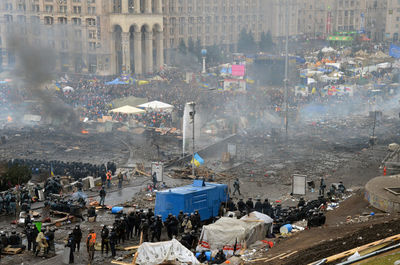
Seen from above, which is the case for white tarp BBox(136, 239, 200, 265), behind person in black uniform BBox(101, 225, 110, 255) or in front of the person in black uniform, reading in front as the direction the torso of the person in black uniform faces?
behind

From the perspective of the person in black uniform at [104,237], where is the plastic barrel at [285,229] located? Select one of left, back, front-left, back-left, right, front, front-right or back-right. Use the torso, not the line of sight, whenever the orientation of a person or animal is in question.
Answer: right

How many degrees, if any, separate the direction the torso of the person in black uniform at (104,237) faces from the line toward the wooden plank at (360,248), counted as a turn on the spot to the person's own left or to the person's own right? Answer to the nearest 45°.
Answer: approximately 135° to the person's own right

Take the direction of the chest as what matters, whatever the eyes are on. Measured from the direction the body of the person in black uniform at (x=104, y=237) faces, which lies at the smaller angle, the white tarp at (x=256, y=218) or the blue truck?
the blue truck

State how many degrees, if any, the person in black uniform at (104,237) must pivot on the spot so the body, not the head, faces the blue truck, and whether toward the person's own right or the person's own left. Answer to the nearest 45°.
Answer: approximately 45° to the person's own right

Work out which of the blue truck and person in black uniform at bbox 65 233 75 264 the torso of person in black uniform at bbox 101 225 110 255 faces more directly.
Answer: the blue truck

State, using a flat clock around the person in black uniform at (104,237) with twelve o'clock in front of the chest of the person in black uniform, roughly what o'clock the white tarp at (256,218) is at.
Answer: The white tarp is roughly at 3 o'clock from the person in black uniform.

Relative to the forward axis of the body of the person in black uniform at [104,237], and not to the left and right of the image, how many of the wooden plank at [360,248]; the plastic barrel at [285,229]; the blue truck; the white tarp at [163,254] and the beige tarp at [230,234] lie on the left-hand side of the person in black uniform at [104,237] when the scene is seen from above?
0

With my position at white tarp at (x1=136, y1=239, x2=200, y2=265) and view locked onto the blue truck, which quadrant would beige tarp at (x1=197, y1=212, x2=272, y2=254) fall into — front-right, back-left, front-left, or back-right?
front-right

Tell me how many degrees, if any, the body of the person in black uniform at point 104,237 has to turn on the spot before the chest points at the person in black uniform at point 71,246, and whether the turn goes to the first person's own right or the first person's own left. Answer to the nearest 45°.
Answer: approximately 135° to the first person's own left

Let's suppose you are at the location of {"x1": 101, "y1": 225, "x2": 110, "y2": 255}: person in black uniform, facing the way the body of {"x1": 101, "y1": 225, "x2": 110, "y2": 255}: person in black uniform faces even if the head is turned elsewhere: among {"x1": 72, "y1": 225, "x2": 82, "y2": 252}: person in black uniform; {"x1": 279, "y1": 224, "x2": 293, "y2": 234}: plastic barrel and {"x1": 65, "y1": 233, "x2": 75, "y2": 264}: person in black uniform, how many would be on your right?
1

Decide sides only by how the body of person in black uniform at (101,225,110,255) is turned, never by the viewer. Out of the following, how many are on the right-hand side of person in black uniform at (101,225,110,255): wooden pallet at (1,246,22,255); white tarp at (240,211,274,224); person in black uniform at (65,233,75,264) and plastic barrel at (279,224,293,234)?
2

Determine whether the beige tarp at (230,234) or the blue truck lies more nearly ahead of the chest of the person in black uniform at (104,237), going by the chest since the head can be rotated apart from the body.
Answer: the blue truck

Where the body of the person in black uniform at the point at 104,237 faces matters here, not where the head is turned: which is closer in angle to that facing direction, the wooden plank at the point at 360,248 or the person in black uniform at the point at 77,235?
the person in black uniform

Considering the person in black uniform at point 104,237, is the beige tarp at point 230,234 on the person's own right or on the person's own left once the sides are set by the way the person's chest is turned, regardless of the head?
on the person's own right

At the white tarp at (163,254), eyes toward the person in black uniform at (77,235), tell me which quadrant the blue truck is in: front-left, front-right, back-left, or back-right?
front-right

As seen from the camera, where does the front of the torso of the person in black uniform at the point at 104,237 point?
away from the camera

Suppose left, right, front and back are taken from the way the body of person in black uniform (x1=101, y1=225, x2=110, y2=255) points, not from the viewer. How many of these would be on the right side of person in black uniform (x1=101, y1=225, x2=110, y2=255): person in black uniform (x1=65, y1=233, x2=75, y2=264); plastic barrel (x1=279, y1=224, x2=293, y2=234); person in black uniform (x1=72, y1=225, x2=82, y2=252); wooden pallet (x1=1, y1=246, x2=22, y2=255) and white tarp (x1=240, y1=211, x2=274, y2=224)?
2
